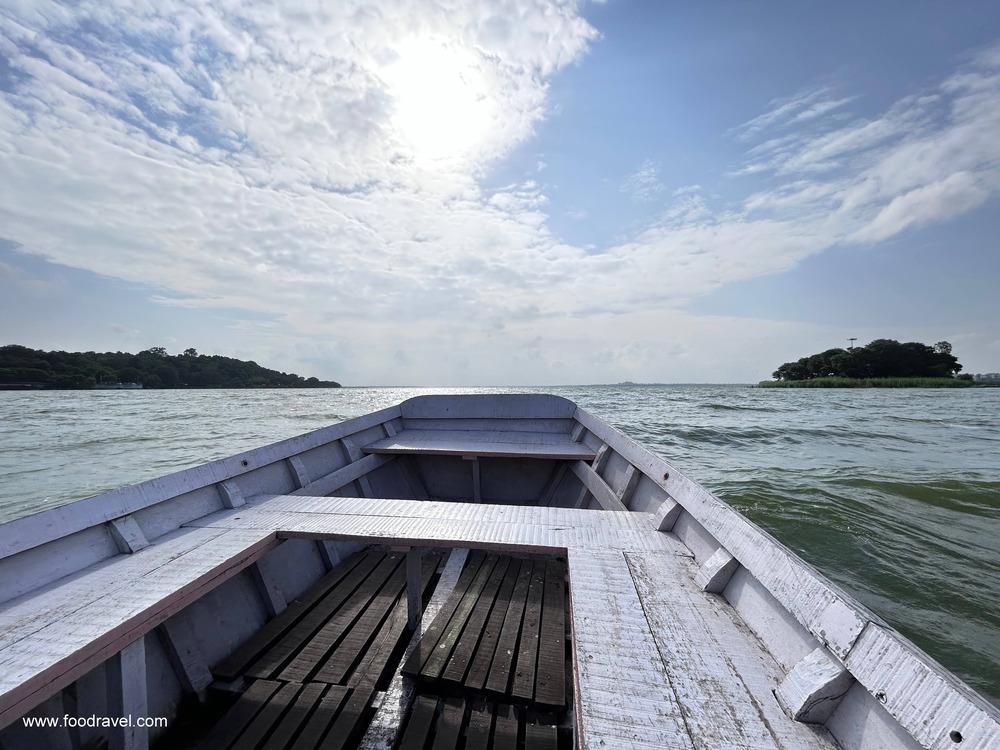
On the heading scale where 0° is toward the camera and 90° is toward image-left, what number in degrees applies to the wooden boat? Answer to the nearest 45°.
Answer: approximately 180°
